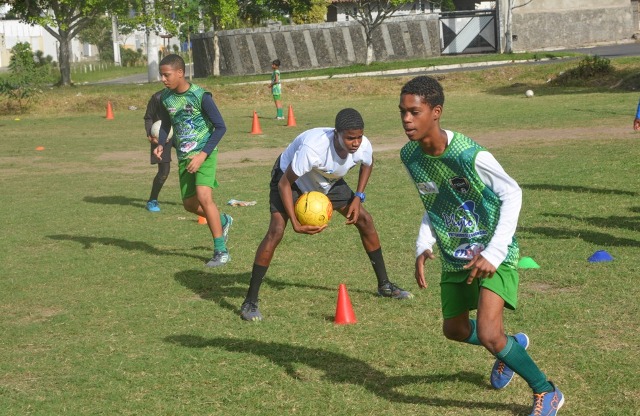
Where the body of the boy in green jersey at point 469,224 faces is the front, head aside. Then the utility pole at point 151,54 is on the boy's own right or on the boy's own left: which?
on the boy's own right

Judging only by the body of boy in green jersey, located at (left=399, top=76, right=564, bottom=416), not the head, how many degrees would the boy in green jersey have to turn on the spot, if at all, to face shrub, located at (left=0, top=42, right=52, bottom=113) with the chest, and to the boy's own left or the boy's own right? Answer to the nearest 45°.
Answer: approximately 90° to the boy's own right

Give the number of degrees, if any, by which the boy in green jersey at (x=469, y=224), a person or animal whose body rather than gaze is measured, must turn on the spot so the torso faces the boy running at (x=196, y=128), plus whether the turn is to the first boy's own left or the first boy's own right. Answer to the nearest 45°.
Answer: approximately 90° to the first boy's own right

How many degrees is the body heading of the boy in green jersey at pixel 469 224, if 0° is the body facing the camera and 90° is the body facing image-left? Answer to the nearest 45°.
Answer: approximately 45°

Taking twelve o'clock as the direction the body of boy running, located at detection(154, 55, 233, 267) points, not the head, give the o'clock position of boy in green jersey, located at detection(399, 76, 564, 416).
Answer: The boy in green jersey is roughly at 10 o'clock from the boy running.

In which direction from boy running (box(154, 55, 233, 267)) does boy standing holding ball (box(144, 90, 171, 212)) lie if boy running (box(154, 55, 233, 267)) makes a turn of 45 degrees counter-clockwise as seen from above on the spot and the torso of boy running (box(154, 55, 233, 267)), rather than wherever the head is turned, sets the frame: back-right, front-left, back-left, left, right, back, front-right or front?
back

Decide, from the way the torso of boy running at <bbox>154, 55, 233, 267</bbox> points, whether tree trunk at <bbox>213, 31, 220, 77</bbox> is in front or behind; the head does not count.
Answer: behind

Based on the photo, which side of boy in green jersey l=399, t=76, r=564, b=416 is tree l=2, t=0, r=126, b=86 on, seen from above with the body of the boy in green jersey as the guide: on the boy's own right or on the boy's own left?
on the boy's own right
